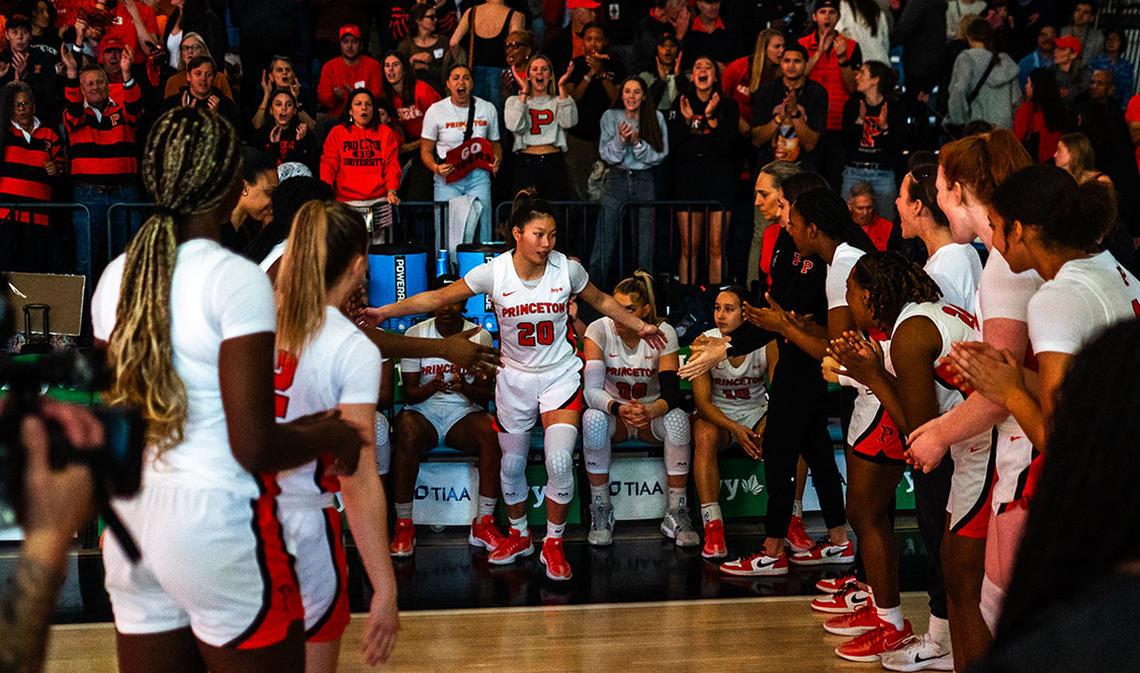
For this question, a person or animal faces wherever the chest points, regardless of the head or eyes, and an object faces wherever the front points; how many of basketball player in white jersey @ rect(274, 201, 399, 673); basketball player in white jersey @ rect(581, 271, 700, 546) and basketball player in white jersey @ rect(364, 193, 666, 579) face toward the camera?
2

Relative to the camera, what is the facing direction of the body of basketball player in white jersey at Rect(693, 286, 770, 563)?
toward the camera

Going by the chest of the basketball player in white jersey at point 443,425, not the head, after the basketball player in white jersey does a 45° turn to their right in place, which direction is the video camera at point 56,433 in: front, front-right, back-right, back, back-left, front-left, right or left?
front-left

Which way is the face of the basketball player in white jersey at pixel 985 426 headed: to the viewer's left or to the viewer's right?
to the viewer's left

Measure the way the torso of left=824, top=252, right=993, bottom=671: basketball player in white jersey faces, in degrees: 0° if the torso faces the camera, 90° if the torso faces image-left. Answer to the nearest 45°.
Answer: approximately 90°

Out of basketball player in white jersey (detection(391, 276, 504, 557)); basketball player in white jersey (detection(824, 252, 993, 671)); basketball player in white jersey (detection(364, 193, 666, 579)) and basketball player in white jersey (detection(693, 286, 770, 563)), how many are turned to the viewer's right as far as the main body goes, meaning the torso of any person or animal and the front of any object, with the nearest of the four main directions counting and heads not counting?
0

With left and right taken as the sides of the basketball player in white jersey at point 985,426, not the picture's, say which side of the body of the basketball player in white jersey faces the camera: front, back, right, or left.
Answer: left

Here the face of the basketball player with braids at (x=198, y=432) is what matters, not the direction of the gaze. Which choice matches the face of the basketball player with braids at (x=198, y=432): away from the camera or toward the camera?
away from the camera

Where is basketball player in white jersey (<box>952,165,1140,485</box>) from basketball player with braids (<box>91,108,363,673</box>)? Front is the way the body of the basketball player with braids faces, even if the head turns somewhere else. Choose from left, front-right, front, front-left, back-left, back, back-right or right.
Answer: front-right

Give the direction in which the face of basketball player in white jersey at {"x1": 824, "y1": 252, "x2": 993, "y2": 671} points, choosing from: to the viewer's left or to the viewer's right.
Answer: to the viewer's left

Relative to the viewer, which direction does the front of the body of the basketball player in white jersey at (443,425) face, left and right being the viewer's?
facing the viewer

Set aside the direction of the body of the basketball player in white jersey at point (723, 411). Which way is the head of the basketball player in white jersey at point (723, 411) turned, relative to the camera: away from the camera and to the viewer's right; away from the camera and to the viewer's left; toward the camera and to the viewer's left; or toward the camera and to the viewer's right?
toward the camera and to the viewer's left

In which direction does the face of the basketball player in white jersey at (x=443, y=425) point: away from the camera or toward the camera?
toward the camera

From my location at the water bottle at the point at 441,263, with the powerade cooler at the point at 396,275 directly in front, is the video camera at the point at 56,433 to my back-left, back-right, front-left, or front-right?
front-left
